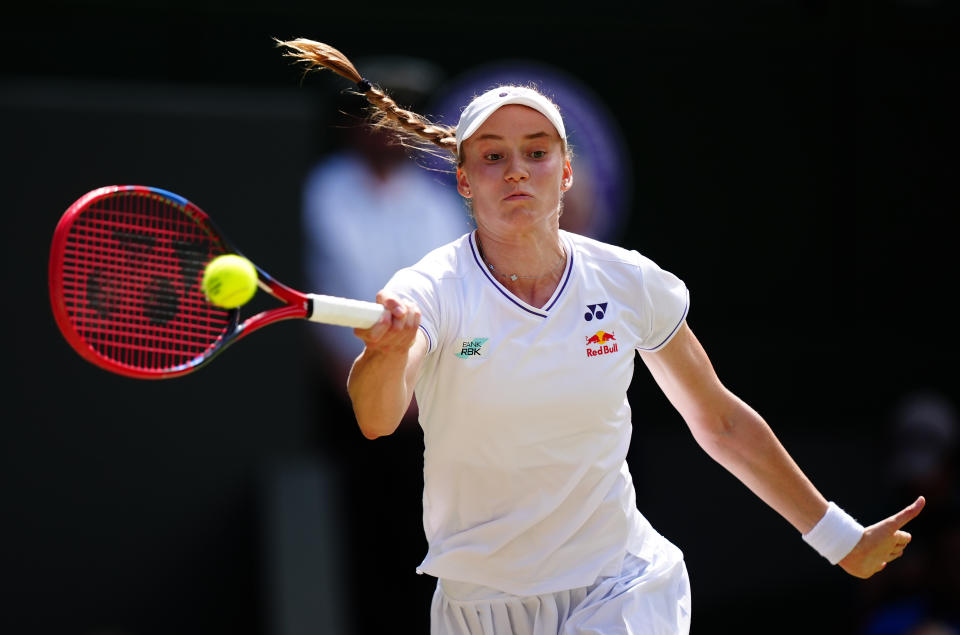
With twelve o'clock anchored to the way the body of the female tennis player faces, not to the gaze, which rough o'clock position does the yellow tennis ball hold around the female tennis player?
The yellow tennis ball is roughly at 2 o'clock from the female tennis player.

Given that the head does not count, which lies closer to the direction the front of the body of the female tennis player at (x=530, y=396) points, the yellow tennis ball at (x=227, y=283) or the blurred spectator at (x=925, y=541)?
the yellow tennis ball

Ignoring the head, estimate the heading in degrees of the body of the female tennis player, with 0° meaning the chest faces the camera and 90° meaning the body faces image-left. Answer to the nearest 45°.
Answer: approximately 0°

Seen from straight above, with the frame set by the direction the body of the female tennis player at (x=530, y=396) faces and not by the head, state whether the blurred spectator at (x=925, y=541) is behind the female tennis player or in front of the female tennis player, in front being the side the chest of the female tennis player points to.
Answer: behind
